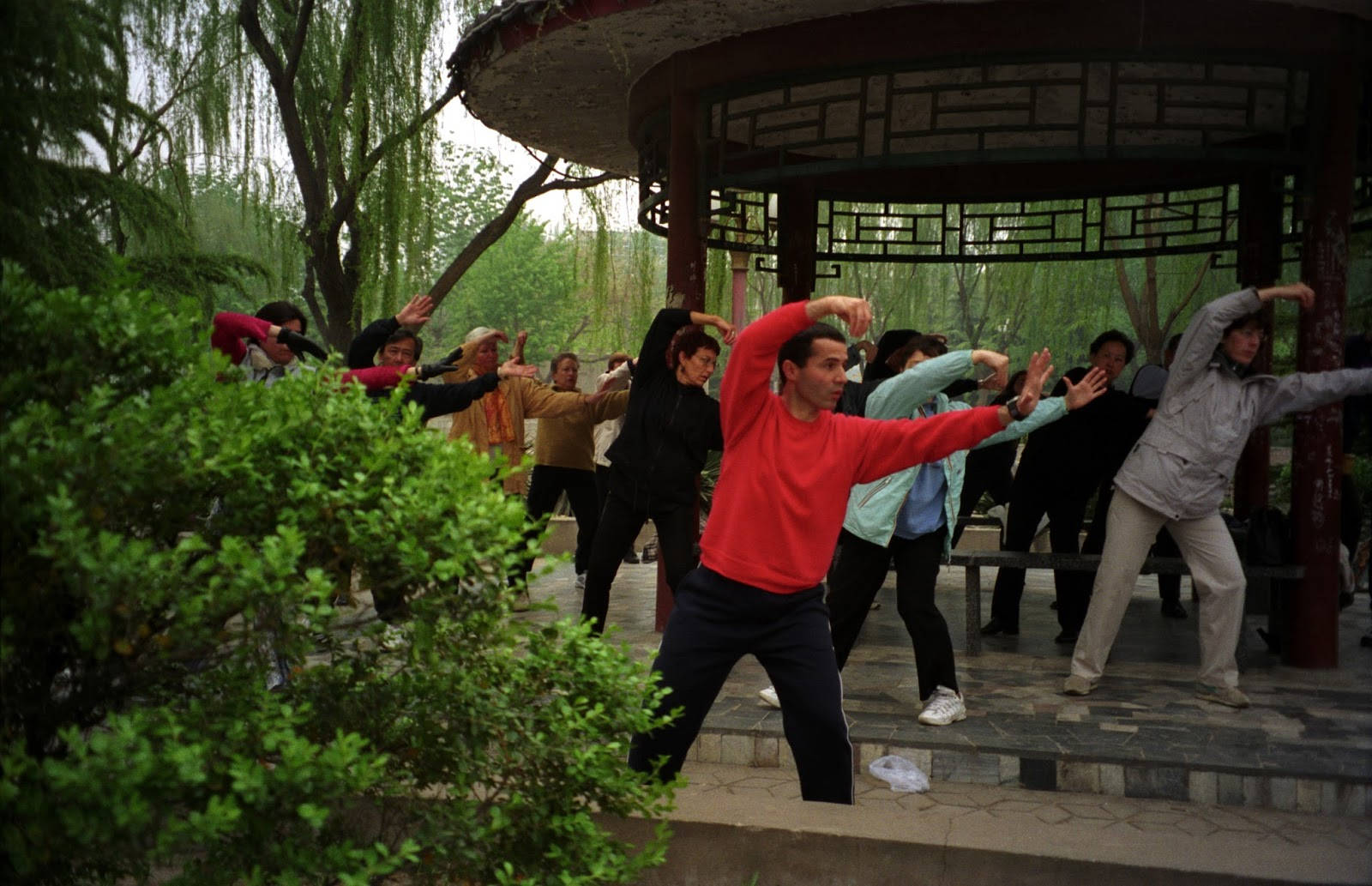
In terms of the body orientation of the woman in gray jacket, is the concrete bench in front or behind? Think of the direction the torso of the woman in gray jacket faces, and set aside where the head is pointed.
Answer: behind

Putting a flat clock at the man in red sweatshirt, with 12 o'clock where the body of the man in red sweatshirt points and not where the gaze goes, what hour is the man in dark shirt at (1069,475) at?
The man in dark shirt is roughly at 8 o'clock from the man in red sweatshirt.

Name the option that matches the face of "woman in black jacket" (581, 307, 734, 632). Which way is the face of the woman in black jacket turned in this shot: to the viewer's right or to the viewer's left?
to the viewer's right

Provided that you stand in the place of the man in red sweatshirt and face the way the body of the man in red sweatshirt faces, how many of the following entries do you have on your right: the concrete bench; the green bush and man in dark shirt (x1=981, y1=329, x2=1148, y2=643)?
1
